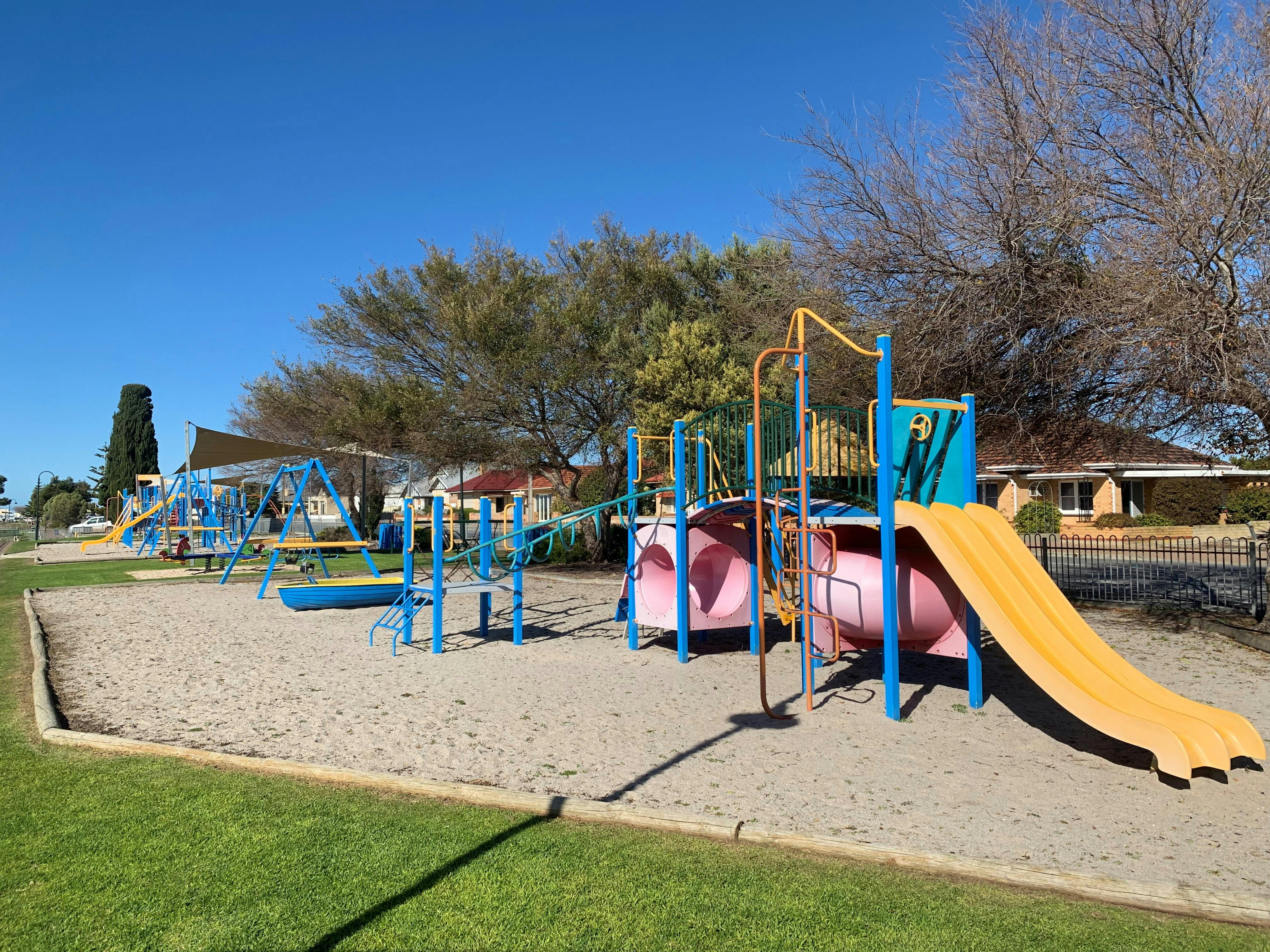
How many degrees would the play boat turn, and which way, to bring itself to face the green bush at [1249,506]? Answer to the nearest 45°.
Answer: approximately 180°

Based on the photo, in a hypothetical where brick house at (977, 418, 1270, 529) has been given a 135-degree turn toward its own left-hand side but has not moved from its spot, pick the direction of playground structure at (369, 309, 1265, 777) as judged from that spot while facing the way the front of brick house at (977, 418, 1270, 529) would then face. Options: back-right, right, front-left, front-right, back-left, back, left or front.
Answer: back-right

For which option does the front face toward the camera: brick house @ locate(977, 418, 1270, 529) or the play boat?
the brick house

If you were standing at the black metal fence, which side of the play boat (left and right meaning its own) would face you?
back

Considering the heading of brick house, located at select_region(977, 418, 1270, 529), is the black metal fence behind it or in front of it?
in front

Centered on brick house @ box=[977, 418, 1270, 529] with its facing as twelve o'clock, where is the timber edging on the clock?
The timber edging is roughly at 12 o'clock from the brick house.

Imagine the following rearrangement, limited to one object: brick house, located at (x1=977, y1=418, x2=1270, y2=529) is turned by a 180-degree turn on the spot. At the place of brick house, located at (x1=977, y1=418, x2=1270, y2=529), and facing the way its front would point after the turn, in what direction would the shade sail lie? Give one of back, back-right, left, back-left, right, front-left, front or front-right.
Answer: back-left

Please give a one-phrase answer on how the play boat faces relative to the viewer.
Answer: facing to the left of the viewer

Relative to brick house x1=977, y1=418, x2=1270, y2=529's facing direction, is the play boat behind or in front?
in front

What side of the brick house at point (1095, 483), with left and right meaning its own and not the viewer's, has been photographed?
front
